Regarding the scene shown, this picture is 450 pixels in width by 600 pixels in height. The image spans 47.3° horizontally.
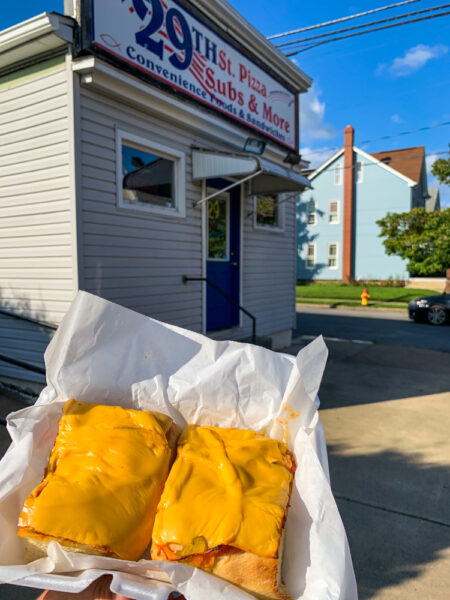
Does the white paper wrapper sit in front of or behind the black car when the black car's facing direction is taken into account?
in front

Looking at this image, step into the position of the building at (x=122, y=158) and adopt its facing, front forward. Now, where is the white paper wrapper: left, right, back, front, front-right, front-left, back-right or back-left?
front-right

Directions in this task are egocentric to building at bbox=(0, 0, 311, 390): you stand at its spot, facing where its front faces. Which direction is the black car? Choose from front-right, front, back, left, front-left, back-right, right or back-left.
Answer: left

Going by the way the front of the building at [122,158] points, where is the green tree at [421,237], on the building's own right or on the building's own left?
on the building's own left

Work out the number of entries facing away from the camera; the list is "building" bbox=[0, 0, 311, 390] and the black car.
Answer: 0

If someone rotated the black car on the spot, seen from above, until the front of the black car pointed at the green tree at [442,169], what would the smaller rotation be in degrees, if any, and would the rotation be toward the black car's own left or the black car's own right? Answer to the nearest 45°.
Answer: approximately 135° to the black car's own right

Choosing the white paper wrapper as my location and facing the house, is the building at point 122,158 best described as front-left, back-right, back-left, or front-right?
front-left

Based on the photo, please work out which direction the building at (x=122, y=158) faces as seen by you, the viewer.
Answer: facing the viewer and to the right of the viewer

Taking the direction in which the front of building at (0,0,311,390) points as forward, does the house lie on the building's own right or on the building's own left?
on the building's own left

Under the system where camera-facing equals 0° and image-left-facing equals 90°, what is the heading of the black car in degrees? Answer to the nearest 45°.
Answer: approximately 45°

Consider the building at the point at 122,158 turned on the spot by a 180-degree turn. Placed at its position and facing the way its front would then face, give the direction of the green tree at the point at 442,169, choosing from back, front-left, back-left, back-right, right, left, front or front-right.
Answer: right
